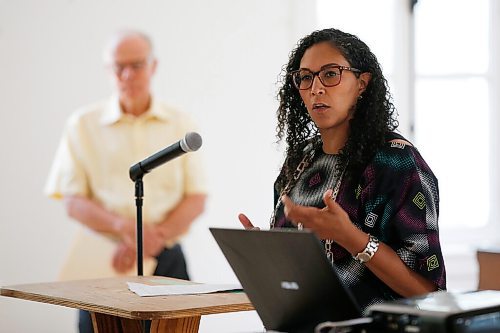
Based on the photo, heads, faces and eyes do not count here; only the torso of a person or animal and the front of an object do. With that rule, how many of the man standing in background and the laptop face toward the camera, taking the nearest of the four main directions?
1

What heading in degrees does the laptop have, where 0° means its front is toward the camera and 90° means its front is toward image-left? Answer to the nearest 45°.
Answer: approximately 225°

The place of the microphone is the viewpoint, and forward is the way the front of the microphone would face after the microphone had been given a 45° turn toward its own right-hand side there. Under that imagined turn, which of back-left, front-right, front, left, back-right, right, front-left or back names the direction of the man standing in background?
back-left

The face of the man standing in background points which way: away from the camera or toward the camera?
toward the camera

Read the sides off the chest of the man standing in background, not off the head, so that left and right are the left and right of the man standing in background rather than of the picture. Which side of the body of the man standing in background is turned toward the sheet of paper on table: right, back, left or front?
front

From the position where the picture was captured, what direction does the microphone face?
facing to the right of the viewer

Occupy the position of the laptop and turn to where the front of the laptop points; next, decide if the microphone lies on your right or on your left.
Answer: on your left

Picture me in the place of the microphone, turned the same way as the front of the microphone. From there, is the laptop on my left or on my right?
on my right

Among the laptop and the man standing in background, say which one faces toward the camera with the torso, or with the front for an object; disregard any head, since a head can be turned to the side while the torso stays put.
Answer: the man standing in background

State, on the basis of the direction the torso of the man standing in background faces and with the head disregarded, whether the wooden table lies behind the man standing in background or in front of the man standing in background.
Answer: in front

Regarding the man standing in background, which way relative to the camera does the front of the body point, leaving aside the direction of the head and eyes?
toward the camera
